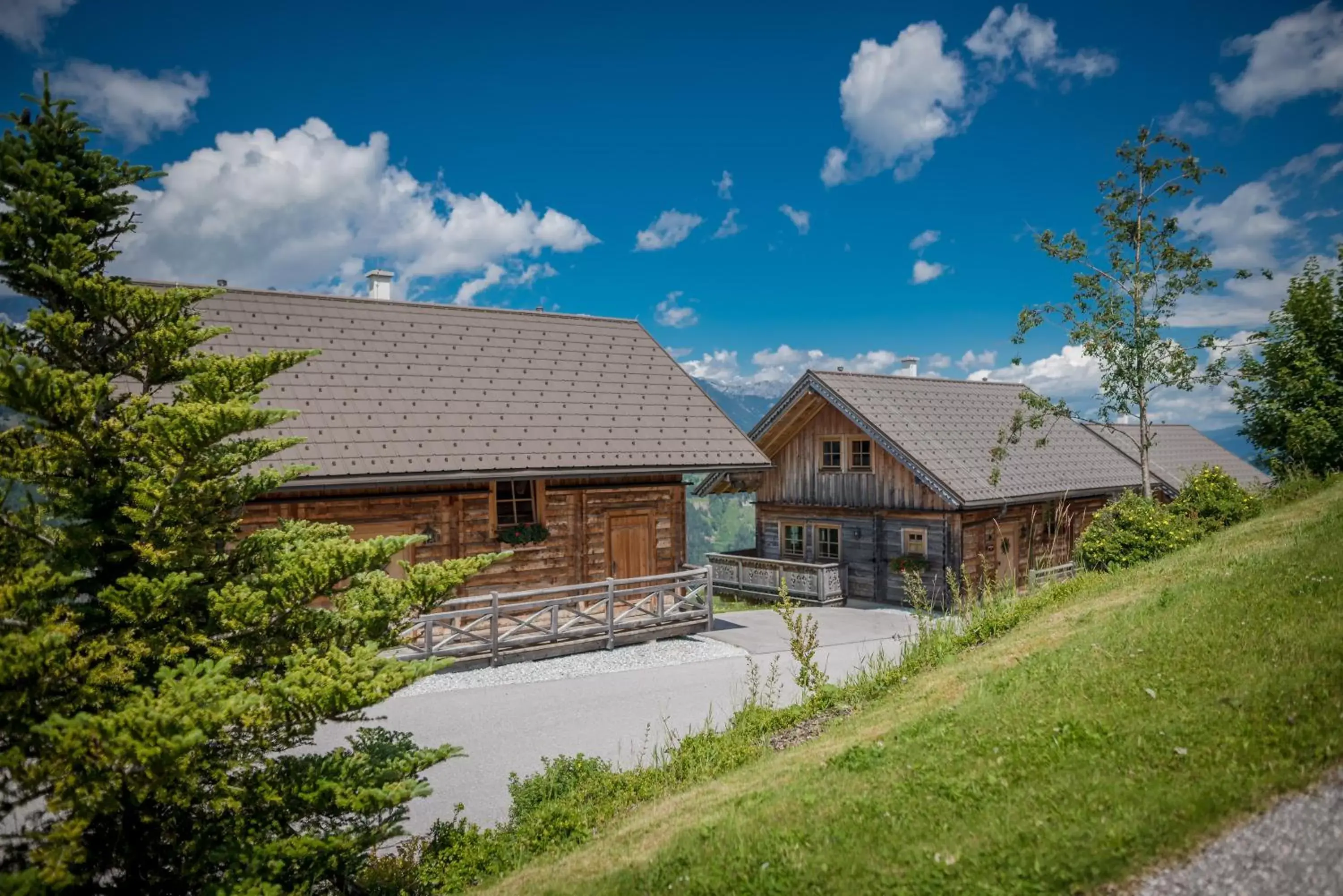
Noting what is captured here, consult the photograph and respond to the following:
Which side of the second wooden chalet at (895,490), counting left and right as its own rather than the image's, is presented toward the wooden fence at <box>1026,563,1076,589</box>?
left

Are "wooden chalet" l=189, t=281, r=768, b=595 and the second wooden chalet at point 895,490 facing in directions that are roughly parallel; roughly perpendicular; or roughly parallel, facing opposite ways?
roughly perpendicular

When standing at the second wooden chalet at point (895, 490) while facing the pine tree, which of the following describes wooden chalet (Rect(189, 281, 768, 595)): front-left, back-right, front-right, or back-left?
front-right

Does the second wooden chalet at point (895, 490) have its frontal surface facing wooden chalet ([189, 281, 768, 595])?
yes

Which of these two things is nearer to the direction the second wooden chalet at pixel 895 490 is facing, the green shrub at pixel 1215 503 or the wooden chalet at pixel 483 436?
the wooden chalet

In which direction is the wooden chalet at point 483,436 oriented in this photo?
toward the camera

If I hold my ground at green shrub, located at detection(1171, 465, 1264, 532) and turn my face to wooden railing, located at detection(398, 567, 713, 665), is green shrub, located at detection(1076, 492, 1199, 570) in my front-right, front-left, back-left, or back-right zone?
front-left

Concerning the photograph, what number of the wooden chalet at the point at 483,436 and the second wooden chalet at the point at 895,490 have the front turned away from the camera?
0

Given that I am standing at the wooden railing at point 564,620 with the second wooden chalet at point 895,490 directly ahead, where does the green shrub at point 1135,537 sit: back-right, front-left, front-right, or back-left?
front-right

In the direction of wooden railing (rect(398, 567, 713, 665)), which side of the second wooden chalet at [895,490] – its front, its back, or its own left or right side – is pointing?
front

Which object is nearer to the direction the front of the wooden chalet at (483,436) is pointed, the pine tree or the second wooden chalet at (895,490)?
the pine tree

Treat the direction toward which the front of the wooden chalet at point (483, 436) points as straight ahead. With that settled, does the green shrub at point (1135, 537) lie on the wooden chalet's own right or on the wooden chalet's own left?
on the wooden chalet's own left

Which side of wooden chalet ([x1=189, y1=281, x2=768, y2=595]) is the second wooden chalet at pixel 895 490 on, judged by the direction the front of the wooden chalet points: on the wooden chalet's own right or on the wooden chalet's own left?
on the wooden chalet's own left

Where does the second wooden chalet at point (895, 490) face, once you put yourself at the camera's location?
facing the viewer and to the left of the viewer

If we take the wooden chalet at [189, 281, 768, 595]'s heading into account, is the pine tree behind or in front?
in front

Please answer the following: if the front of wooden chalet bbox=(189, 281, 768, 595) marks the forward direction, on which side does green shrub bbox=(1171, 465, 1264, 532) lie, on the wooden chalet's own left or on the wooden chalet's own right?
on the wooden chalet's own left

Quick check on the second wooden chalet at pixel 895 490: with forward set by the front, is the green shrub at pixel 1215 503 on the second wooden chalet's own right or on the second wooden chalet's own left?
on the second wooden chalet's own left

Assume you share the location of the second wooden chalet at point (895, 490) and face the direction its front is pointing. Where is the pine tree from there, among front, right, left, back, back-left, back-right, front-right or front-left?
front-left

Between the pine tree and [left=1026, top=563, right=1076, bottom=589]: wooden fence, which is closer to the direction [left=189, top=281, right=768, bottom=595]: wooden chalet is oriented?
the pine tree
